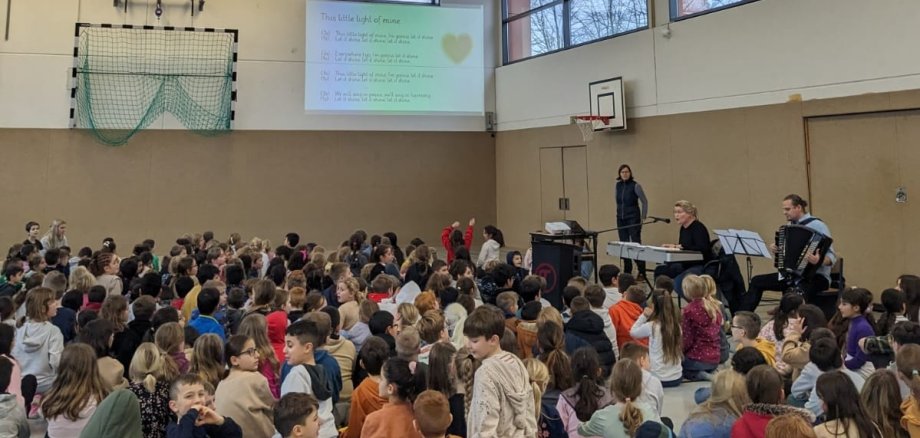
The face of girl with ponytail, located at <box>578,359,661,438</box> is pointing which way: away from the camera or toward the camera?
away from the camera

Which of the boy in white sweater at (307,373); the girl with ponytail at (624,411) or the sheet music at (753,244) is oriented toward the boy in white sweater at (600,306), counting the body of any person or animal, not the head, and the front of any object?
the girl with ponytail

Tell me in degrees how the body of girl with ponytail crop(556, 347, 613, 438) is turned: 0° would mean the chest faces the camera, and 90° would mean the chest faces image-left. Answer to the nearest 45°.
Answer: approximately 180°

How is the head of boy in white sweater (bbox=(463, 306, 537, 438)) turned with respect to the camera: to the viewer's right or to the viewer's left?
to the viewer's left

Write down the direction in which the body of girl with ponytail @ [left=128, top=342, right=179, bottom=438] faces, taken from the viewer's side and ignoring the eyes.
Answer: away from the camera

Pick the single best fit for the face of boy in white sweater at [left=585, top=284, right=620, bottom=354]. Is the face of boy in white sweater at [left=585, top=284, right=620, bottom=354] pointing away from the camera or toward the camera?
away from the camera

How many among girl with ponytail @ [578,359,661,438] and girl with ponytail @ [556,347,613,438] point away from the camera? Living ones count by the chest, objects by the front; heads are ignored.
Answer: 2

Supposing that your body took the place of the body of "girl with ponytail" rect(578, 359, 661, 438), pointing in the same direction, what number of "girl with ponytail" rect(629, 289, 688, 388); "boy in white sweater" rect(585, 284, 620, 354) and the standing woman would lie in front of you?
3

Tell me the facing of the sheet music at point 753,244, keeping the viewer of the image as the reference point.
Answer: facing away from the viewer and to the right of the viewer

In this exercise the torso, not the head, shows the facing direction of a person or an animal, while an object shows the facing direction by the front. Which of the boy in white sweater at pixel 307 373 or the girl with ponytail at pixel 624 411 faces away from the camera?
the girl with ponytail
